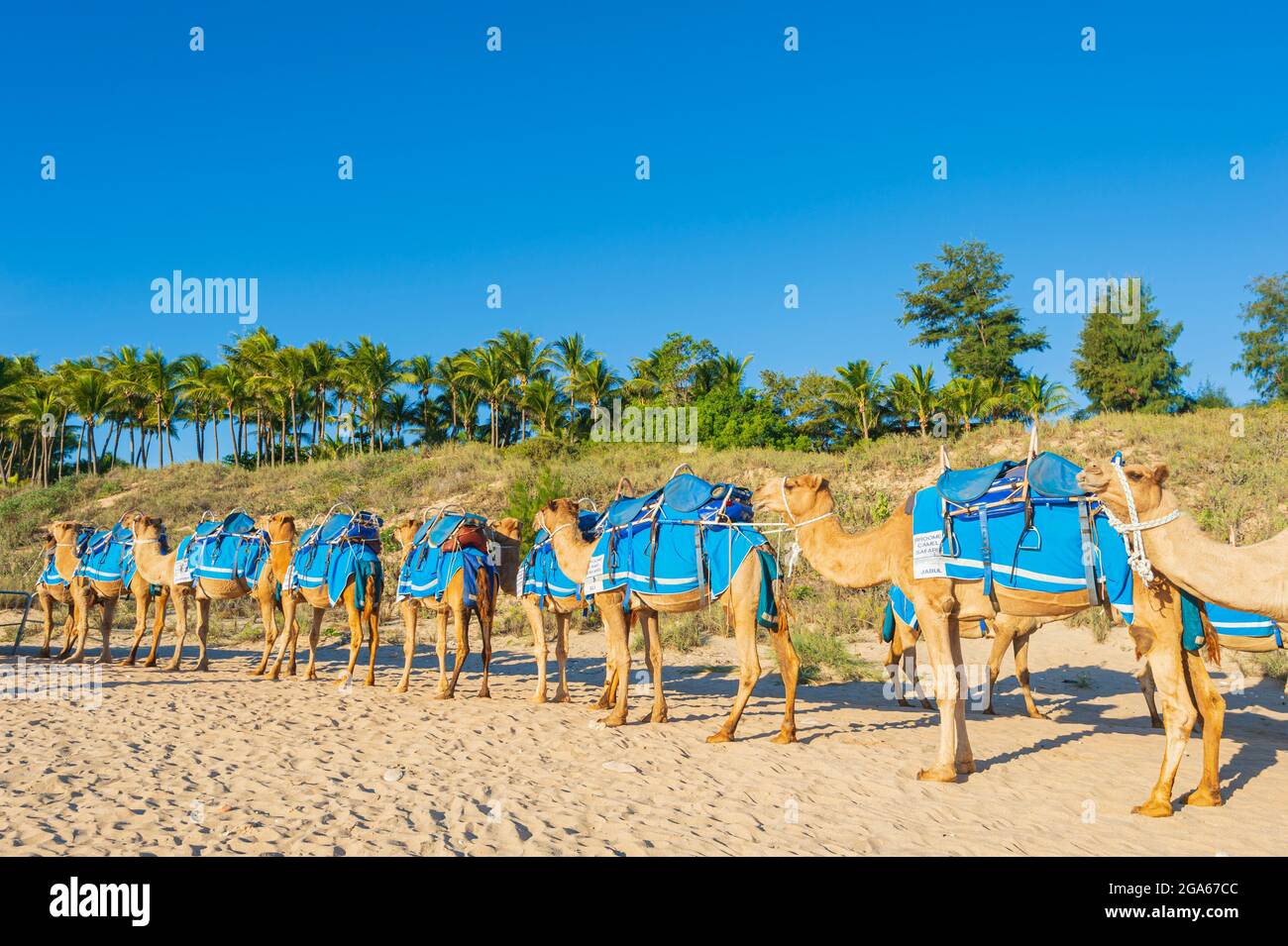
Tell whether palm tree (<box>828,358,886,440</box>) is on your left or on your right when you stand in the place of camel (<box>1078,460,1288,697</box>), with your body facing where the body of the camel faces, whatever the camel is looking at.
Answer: on your right

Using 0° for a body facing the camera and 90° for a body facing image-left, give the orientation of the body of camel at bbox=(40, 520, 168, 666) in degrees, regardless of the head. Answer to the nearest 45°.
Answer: approximately 90°

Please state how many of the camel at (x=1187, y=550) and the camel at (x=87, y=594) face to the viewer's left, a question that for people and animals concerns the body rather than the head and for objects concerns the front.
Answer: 2

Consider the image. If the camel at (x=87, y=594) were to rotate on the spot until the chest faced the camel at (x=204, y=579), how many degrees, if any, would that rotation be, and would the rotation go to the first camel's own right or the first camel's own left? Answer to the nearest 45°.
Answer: approximately 135° to the first camel's own left

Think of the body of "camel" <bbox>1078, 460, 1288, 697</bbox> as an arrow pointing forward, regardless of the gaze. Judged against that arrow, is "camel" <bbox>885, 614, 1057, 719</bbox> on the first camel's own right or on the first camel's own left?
on the first camel's own right

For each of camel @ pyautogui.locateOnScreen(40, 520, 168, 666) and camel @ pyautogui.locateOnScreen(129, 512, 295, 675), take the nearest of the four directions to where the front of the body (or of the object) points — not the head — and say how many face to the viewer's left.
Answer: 2

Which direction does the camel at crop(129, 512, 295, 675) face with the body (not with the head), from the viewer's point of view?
to the viewer's left

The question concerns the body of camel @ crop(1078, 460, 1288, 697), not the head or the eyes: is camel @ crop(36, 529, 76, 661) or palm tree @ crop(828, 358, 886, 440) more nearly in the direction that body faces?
the camel

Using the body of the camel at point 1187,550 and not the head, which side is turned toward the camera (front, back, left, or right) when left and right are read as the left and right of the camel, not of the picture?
left
